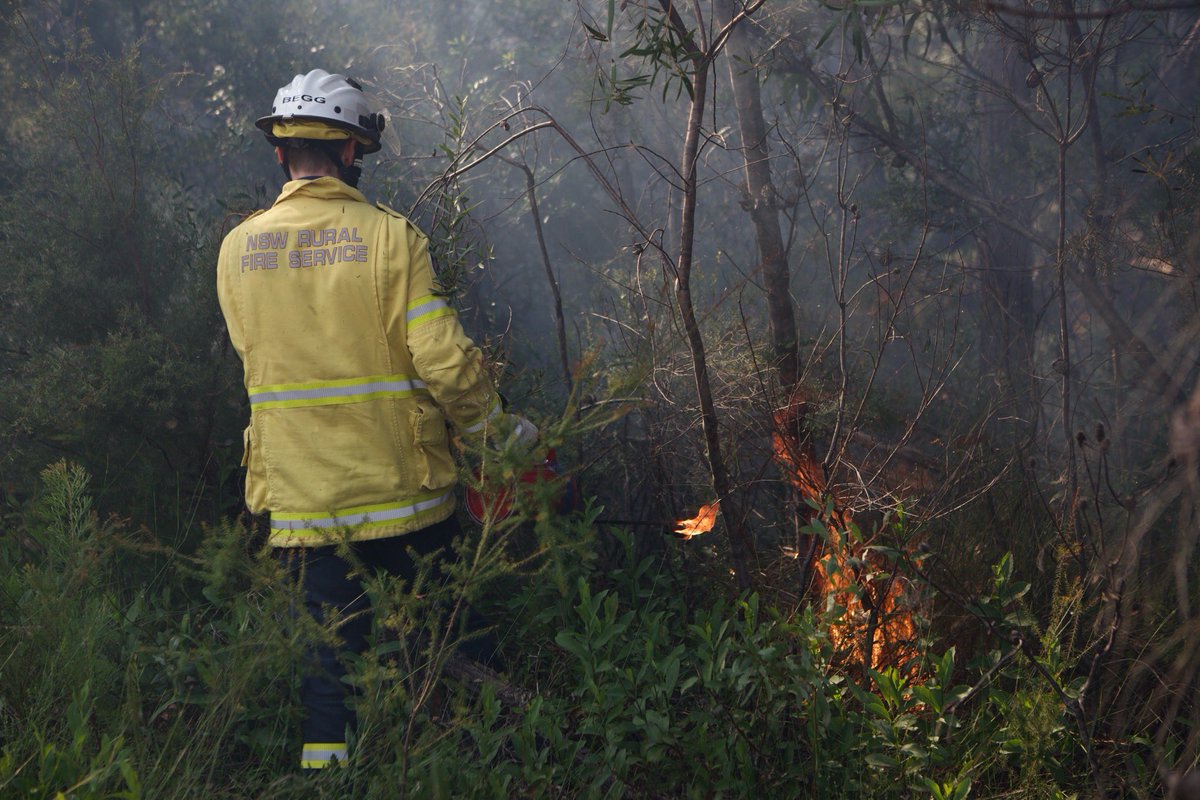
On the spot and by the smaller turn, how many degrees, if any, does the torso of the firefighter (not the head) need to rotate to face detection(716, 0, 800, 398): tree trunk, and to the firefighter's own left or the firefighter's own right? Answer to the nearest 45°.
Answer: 0° — they already face it

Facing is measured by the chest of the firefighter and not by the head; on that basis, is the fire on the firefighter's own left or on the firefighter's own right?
on the firefighter's own right

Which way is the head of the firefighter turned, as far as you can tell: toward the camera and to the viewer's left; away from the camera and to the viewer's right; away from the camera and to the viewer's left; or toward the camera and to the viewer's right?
away from the camera and to the viewer's right

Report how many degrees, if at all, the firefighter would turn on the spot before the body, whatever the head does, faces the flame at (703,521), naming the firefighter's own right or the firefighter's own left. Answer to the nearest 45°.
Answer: approximately 45° to the firefighter's own right

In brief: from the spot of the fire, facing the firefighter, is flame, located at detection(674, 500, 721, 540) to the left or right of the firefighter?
right

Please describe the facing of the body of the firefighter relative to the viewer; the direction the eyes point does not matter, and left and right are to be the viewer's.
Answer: facing away from the viewer and to the right of the viewer

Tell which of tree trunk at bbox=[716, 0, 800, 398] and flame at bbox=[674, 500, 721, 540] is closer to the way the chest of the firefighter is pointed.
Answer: the tree trunk
